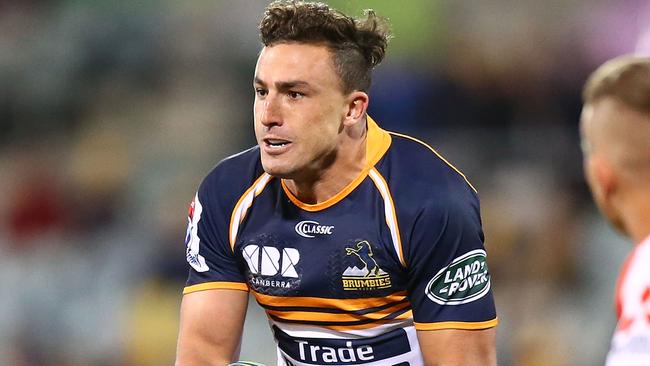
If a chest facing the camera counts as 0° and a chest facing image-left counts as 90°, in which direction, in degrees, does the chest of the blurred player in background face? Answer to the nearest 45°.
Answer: approximately 135°

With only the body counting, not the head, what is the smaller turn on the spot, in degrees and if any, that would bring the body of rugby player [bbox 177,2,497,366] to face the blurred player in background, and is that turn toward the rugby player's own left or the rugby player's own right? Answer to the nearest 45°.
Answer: approximately 90° to the rugby player's own left

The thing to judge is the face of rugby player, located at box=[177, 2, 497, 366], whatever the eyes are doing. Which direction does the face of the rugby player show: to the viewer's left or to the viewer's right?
to the viewer's left

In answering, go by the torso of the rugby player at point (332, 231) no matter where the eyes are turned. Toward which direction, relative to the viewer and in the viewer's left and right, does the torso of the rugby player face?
facing the viewer and to the left of the viewer

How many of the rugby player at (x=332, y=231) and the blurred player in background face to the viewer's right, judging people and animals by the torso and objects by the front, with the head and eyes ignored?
0

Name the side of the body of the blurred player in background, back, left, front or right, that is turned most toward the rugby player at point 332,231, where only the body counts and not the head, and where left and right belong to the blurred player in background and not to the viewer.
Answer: front
